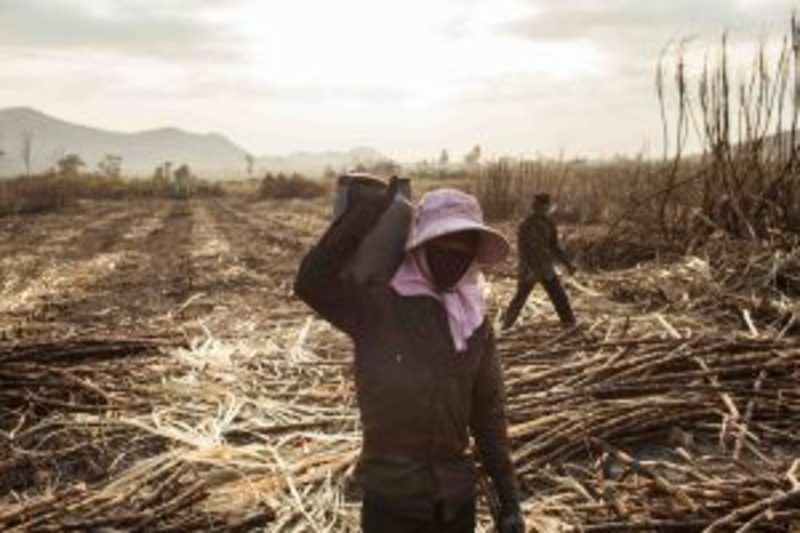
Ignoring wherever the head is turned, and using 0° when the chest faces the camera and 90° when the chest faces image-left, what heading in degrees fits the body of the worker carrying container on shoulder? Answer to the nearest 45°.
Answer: approximately 315°

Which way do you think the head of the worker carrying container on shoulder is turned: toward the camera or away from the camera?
toward the camera

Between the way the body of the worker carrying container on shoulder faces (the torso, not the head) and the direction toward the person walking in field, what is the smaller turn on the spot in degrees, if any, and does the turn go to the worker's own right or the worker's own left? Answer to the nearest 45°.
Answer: approximately 135° to the worker's own left

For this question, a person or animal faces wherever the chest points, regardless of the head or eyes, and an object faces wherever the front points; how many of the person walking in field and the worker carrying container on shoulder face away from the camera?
0

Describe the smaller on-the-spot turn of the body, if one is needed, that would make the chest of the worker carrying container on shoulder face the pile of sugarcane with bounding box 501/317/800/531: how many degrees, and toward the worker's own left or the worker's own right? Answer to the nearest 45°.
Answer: approximately 90° to the worker's own left
